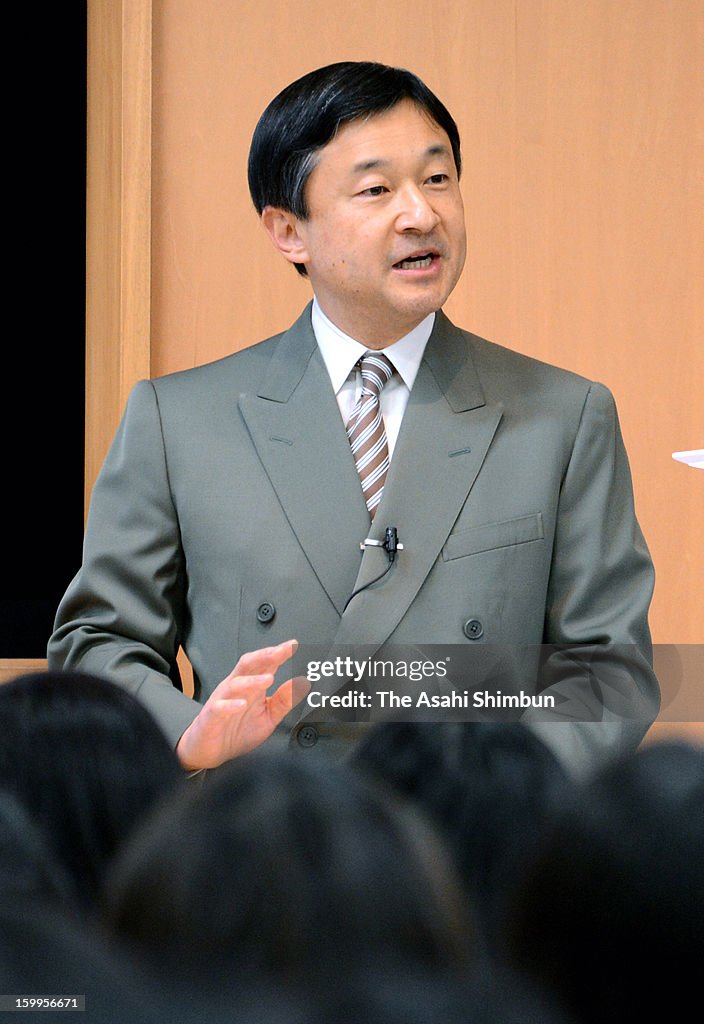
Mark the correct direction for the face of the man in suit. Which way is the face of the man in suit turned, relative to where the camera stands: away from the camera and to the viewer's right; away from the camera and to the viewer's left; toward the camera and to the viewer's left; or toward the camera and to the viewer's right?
toward the camera and to the viewer's right

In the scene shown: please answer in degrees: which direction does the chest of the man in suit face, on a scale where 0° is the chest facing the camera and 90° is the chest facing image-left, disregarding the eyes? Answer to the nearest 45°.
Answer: approximately 0°
